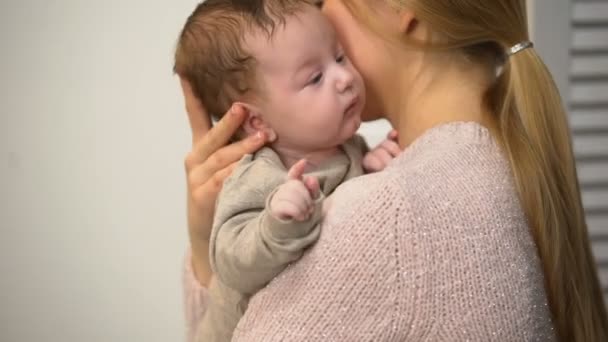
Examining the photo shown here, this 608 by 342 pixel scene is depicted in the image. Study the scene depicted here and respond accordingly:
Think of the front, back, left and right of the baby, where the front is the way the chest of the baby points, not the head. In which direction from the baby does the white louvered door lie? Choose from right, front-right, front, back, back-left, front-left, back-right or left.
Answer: left

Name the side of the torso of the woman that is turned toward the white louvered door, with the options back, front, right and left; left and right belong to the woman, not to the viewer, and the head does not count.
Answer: right

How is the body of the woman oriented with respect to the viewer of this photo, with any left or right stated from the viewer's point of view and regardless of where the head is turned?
facing away from the viewer and to the left of the viewer

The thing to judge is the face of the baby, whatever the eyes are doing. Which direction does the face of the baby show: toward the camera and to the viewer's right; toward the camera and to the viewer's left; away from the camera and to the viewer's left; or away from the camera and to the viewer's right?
toward the camera and to the viewer's right

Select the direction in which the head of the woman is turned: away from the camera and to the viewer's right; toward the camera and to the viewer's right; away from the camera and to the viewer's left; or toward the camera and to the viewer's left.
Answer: away from the camera and to the viewer's left

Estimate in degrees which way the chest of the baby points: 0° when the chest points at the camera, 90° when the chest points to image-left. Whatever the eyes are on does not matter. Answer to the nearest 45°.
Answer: approximately 315°
